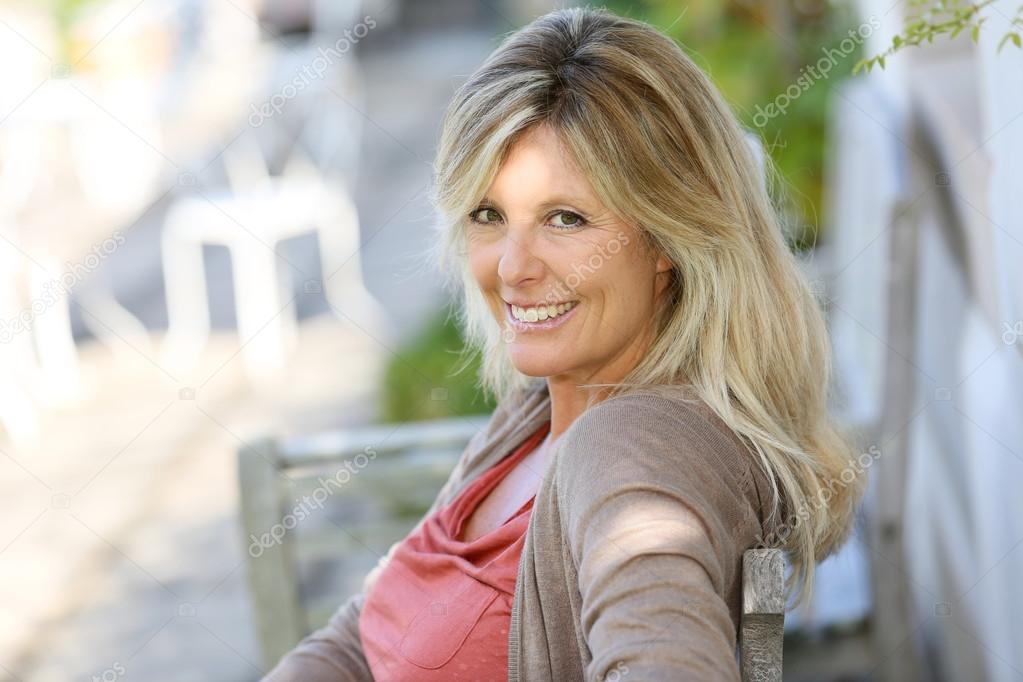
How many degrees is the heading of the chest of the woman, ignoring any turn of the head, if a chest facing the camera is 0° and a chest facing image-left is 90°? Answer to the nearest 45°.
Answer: approximately 45°
